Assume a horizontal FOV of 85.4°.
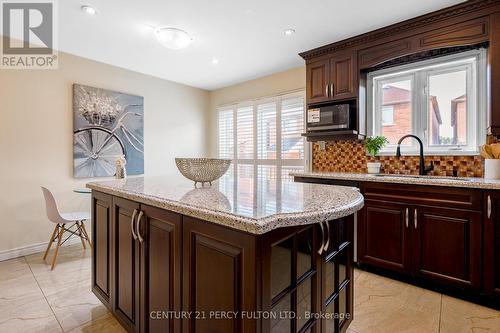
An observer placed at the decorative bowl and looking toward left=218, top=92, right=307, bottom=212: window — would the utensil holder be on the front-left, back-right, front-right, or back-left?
front-right

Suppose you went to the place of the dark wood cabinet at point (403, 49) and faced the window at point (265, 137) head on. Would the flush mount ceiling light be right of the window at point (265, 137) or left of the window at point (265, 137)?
left

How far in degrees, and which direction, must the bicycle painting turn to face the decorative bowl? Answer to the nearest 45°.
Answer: approximately 45° to its right

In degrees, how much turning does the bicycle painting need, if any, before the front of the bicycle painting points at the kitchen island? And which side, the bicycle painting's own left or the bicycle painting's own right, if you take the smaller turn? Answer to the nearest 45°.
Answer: approximately 45° to the bicycle painting's own right

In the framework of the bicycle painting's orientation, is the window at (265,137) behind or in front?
in front

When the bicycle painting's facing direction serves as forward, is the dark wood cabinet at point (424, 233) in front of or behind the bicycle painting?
in front

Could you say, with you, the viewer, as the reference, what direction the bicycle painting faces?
facing the viewer and to the right of the viewer

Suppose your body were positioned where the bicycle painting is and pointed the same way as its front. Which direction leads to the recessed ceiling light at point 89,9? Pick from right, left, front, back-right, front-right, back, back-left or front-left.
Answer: front-right

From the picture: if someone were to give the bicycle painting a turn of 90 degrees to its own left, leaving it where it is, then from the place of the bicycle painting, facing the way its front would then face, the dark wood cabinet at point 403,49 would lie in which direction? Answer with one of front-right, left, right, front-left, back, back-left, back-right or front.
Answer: right

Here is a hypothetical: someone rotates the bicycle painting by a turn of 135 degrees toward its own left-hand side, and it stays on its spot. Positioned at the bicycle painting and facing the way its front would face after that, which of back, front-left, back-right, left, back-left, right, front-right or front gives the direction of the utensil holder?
back-right

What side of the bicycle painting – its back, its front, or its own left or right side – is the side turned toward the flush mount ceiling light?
front

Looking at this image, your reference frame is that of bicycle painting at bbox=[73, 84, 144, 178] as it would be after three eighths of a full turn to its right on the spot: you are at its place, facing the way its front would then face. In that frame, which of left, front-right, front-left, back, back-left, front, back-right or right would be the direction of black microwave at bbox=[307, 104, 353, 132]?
back-left

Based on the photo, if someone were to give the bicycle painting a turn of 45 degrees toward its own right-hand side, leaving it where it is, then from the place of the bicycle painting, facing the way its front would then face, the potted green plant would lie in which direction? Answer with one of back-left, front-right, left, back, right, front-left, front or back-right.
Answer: front-left
